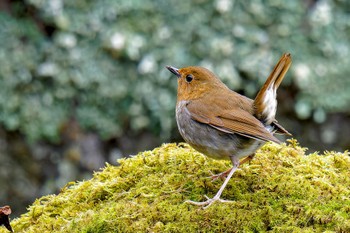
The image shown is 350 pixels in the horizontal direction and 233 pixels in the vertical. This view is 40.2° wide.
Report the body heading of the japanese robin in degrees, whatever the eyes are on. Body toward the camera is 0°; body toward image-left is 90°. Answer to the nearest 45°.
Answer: approximately 90°
